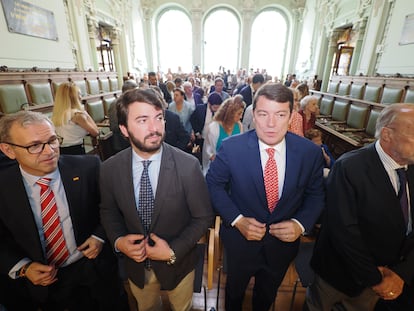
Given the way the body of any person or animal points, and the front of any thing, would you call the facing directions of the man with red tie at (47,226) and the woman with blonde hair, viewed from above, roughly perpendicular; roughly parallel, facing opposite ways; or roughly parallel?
roughly perpendicular

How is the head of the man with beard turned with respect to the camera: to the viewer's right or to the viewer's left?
to the viewer's right

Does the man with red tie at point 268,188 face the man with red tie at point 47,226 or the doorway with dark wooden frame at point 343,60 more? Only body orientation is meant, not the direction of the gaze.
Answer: the man with red tie

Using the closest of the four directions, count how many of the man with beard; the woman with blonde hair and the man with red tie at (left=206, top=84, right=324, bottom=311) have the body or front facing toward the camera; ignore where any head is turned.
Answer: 2

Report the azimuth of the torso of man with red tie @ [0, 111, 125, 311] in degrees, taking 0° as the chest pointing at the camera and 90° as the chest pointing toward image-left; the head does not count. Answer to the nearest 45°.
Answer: approximately 315°

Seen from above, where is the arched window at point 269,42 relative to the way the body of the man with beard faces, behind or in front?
behind

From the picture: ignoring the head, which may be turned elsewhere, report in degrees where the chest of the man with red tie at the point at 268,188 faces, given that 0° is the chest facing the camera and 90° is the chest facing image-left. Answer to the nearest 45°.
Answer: approximately 0°

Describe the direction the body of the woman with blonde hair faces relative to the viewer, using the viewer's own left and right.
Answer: facing away from the viewer and to the right of the viewer
